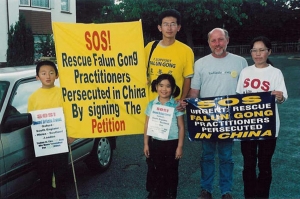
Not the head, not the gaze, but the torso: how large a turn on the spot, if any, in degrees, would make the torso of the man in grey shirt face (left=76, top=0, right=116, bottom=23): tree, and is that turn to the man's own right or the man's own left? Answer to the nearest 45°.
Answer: approximately 180°

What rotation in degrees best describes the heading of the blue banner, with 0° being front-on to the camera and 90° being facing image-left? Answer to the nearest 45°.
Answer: approximately 0°

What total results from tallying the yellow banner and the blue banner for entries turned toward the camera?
2

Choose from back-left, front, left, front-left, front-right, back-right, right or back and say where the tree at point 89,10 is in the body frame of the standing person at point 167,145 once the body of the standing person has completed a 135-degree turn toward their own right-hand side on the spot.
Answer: front-right

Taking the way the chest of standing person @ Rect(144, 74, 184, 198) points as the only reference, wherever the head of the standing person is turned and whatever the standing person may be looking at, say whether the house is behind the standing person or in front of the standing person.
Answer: behind

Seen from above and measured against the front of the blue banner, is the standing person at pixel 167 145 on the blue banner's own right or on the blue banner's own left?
on the blue banner's own right
